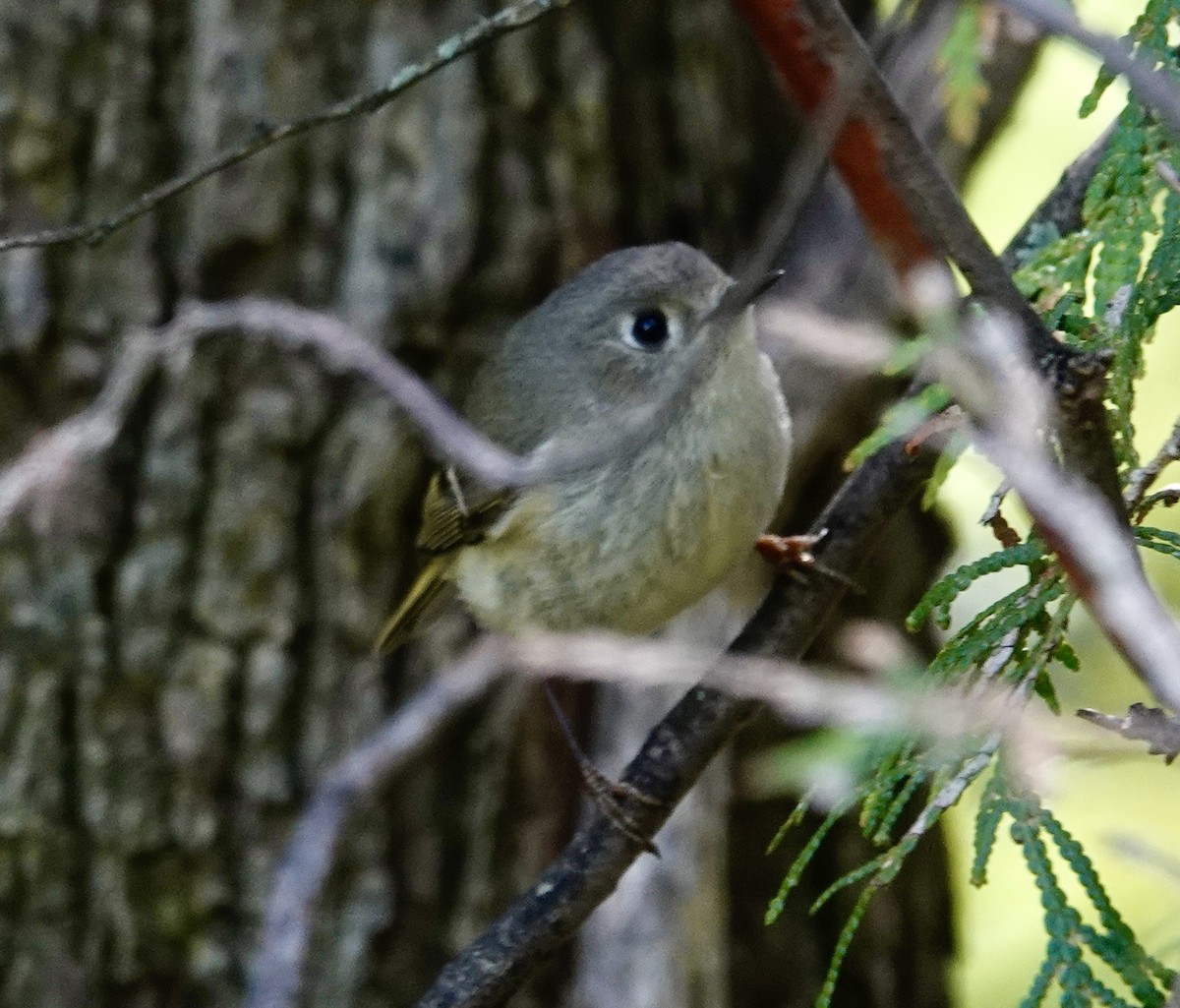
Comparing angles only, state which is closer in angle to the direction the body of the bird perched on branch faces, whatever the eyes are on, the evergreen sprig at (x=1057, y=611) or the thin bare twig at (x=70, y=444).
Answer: the evergreen sprig

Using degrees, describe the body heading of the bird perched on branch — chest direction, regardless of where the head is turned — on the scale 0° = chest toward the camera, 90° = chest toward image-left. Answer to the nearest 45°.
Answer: approximately 270°

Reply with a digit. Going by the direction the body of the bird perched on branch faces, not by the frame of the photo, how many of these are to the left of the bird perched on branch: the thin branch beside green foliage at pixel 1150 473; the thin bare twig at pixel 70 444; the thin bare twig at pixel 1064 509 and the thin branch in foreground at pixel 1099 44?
3

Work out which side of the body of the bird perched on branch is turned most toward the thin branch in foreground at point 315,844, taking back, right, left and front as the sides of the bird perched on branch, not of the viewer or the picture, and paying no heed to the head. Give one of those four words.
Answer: right

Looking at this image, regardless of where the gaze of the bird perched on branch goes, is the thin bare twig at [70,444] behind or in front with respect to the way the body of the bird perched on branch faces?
behind

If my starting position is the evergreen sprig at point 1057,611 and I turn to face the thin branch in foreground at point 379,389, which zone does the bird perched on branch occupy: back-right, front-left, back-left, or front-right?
front-right

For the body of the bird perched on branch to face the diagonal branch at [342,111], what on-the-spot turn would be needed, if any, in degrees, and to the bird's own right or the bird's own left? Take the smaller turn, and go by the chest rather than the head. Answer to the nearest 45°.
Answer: approximately 90° to the bird's own right
